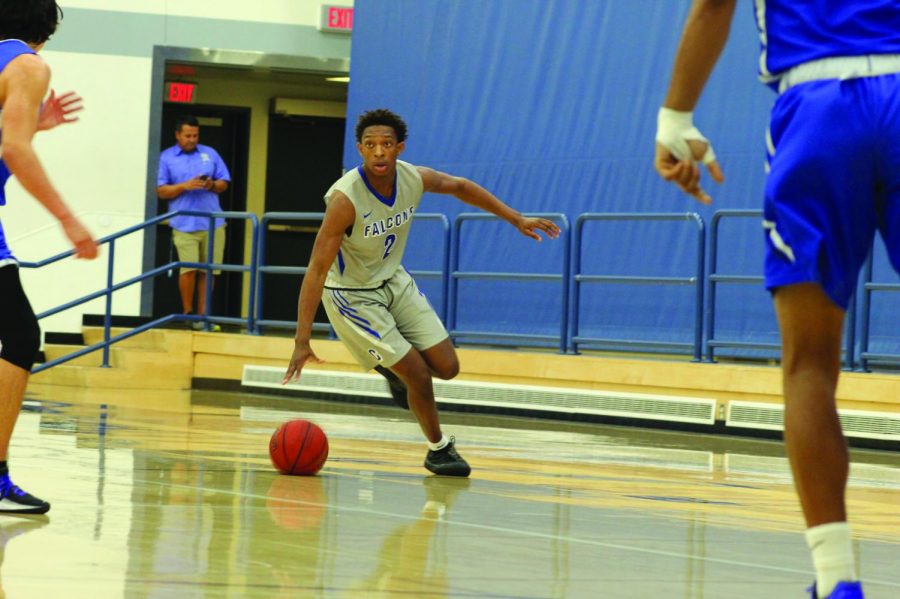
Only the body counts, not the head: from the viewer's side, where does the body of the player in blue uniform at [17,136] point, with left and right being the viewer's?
facing away from the viewer and to the right of the viewer

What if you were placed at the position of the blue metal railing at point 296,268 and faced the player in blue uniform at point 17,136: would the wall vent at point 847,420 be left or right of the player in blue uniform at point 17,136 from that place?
left

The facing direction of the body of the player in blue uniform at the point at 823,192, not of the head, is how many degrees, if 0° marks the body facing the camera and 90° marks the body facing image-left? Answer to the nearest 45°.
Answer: approximately 180°

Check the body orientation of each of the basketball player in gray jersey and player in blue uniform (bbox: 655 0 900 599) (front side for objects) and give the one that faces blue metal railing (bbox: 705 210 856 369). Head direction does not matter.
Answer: the player in blue uniform

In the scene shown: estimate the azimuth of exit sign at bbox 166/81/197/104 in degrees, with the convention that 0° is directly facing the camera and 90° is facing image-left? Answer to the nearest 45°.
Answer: approximately 0°

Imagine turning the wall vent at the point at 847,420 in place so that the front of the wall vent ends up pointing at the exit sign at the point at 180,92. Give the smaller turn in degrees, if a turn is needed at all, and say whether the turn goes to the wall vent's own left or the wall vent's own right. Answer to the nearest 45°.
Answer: approximately 135° to the wall vent's own right

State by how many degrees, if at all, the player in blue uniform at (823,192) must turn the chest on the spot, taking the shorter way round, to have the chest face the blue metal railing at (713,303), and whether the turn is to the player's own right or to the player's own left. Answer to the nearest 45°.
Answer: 0° — they already face it

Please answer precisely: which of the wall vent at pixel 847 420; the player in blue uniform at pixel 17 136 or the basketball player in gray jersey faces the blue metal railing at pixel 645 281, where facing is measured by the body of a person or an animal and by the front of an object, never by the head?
the player in blue uniform

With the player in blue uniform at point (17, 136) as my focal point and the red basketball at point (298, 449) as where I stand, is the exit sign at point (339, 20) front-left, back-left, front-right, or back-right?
back-right

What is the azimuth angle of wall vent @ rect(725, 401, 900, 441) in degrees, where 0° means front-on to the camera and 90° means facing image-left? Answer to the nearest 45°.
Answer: approximately 0°
